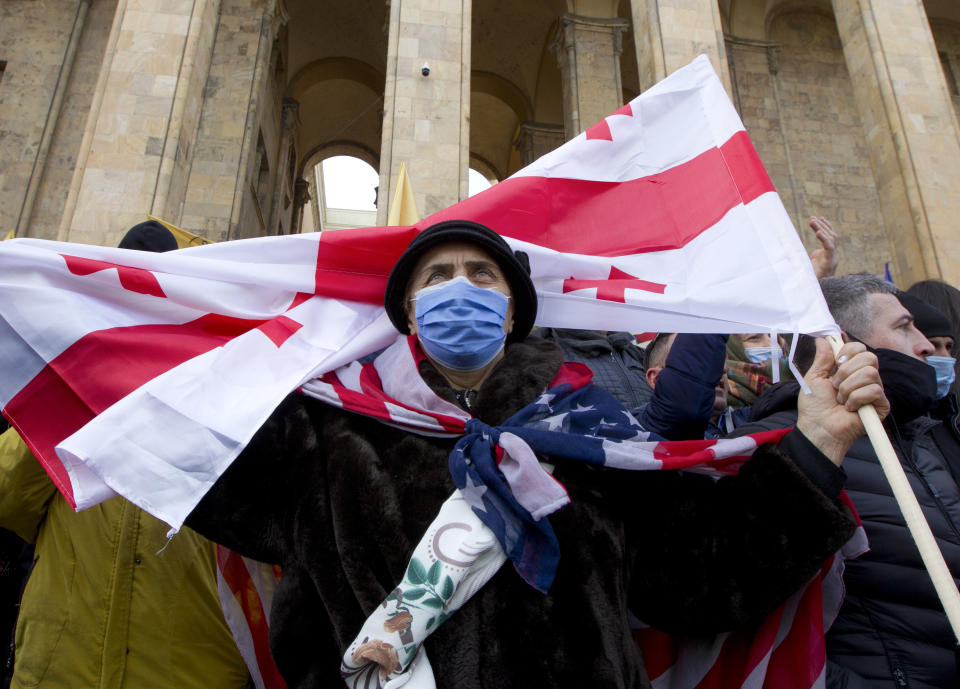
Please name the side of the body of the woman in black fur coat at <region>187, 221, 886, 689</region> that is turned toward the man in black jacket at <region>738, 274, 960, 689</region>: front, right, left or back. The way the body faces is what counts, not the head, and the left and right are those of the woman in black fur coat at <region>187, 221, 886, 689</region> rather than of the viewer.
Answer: left

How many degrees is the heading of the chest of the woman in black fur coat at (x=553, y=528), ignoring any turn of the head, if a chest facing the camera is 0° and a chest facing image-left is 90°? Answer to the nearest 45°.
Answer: approximately 0°
